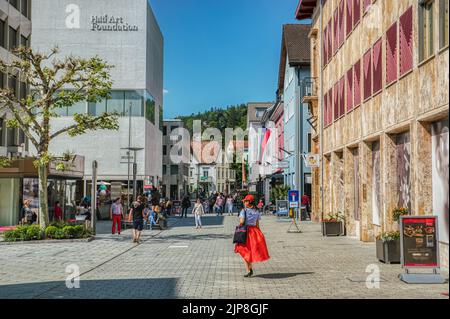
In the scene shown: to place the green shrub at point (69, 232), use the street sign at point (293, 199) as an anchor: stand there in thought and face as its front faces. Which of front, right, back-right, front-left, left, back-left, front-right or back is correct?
front-right

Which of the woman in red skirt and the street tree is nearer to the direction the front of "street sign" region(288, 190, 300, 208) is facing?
the woman in red skirt

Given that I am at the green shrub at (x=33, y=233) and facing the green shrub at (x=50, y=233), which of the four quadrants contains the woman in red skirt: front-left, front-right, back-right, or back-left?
front-right

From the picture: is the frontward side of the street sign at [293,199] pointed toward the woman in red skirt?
yes

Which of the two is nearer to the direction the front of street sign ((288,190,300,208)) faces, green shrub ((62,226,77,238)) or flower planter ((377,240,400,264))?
the flower planter

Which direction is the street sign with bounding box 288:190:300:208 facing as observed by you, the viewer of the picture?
facing the viewer

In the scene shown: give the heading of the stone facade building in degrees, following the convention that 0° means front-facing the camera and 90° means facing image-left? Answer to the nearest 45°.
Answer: approximately 45°

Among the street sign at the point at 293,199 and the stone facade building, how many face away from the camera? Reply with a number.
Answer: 0
